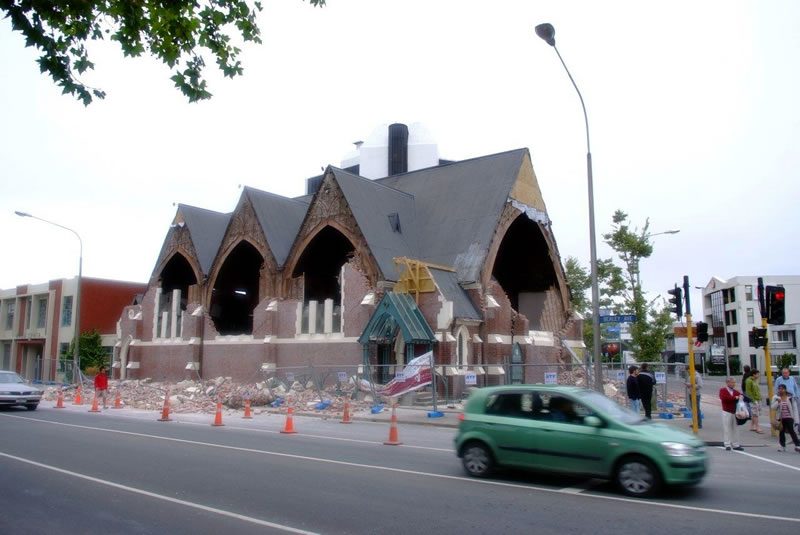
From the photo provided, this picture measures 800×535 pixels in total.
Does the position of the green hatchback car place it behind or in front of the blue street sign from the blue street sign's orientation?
in front

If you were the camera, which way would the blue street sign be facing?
facing the viewer

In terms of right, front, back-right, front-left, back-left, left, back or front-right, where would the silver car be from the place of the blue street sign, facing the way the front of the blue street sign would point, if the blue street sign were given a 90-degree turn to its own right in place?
front

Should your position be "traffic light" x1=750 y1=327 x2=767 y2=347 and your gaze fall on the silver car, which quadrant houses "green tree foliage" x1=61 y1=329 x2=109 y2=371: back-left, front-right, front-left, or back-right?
front-right

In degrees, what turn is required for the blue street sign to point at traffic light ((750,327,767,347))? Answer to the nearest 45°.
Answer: approximately 90° to its left

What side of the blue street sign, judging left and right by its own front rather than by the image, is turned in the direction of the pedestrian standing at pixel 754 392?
left
